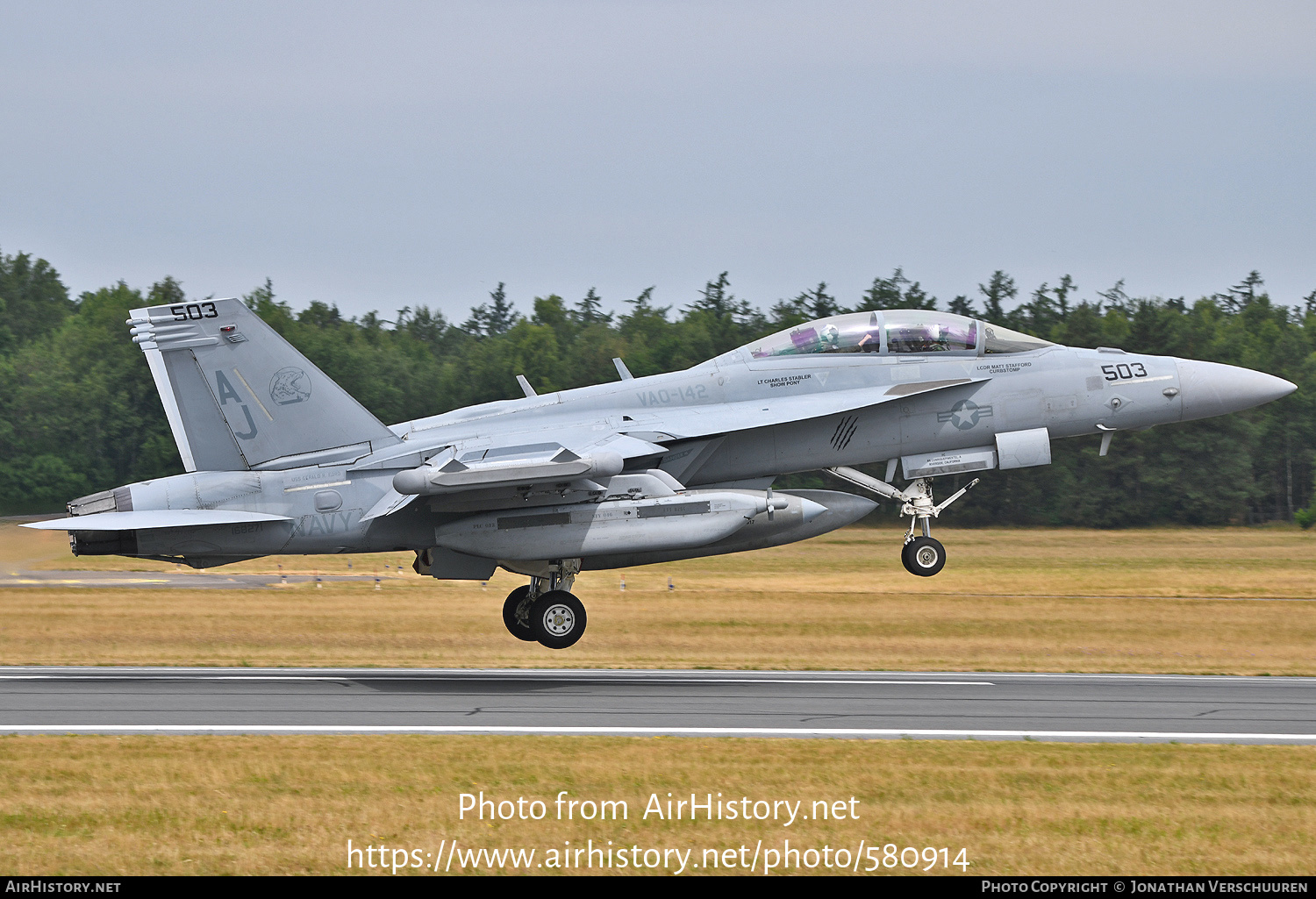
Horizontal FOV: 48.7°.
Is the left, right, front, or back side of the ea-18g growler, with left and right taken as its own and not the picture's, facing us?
right
